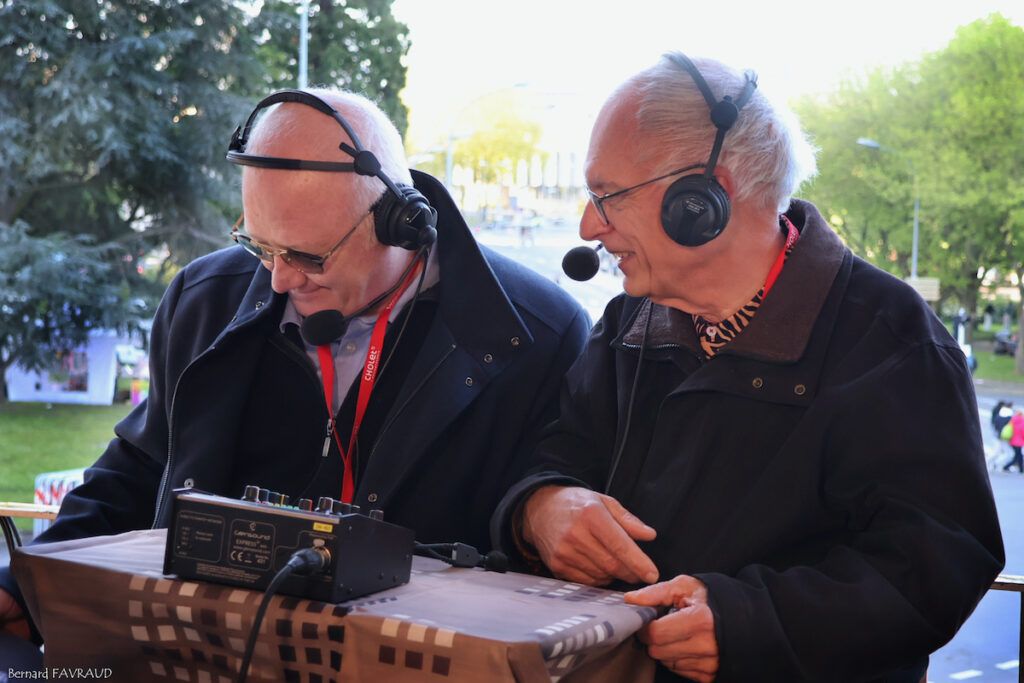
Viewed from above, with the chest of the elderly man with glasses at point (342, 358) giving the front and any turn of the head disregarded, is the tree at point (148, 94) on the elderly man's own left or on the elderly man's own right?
on the elderly man's own right

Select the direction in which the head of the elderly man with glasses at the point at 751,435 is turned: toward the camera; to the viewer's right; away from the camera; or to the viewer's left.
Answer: to the viewer's left

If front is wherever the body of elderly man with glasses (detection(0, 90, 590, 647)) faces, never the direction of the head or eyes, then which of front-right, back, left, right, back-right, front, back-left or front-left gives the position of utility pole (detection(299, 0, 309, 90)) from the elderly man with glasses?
back-right

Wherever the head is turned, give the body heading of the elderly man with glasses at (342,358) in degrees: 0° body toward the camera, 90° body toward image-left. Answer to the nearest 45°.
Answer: approximately 45°

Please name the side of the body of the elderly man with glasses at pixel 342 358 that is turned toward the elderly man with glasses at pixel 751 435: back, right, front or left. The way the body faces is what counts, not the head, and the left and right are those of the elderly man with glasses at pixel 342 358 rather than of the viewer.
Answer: left

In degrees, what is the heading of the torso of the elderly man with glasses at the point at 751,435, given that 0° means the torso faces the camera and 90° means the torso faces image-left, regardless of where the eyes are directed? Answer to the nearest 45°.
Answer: approximately 45°

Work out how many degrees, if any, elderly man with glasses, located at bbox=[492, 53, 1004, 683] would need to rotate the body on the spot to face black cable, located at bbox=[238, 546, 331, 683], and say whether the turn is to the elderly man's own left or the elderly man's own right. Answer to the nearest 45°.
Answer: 0° — they already face it

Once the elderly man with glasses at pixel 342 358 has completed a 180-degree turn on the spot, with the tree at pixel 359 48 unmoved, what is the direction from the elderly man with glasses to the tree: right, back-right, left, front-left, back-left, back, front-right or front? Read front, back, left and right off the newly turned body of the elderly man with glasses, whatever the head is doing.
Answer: front-left

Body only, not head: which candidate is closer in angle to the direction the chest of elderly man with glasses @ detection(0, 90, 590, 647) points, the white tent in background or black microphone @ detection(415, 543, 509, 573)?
the black microphone

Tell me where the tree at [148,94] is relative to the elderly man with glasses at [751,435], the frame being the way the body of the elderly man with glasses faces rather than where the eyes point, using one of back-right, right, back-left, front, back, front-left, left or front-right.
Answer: right

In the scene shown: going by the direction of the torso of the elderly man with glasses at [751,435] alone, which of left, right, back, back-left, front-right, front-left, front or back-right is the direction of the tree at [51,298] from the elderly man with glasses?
right

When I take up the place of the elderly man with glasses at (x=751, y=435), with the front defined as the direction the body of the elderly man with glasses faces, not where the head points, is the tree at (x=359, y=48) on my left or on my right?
on my right

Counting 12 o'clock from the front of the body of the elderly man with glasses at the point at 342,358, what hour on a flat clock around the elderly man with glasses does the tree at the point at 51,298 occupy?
The tree is roughly at 4 o'clock from the elderly man with glasses.
